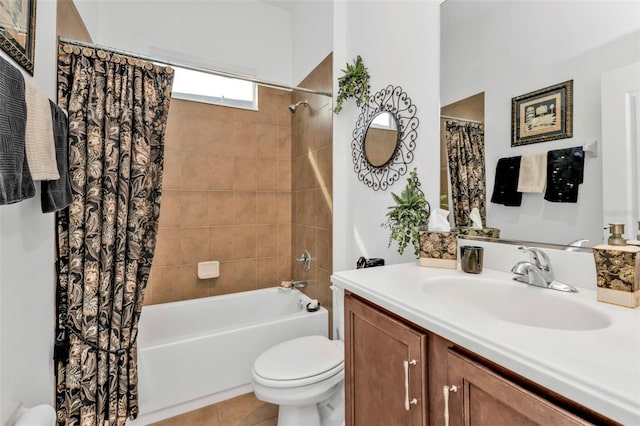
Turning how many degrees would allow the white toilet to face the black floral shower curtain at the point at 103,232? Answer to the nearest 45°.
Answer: approximately 45° to its right

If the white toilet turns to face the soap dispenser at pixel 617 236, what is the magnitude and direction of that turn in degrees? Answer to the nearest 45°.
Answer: approximately 90° to its left

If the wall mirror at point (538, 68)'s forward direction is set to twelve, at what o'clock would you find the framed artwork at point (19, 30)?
The framed artwork is roughly at 12 o'clock from the wall mirror.

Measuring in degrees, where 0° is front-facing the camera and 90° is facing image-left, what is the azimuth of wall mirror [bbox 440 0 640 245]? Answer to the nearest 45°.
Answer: approximately 45°

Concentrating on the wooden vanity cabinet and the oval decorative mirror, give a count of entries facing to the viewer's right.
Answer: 0

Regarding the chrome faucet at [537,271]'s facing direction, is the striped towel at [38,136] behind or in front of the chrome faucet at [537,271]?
in front

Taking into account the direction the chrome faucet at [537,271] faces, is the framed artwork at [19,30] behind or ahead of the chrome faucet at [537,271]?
ahead

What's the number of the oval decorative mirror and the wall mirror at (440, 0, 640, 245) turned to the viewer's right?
0

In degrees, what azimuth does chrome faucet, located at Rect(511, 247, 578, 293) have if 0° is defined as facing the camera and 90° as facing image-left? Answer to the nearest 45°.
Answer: approximately 45°

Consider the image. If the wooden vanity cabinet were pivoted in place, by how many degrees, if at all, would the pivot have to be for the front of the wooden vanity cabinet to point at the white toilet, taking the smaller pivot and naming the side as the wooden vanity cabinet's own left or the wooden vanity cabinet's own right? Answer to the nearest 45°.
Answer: approximately 90° to the wooden vanity cabinet's own right

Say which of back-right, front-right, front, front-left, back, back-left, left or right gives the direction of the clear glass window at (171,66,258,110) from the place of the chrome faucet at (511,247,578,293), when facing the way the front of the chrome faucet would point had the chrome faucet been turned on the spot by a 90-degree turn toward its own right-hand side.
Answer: front-left
